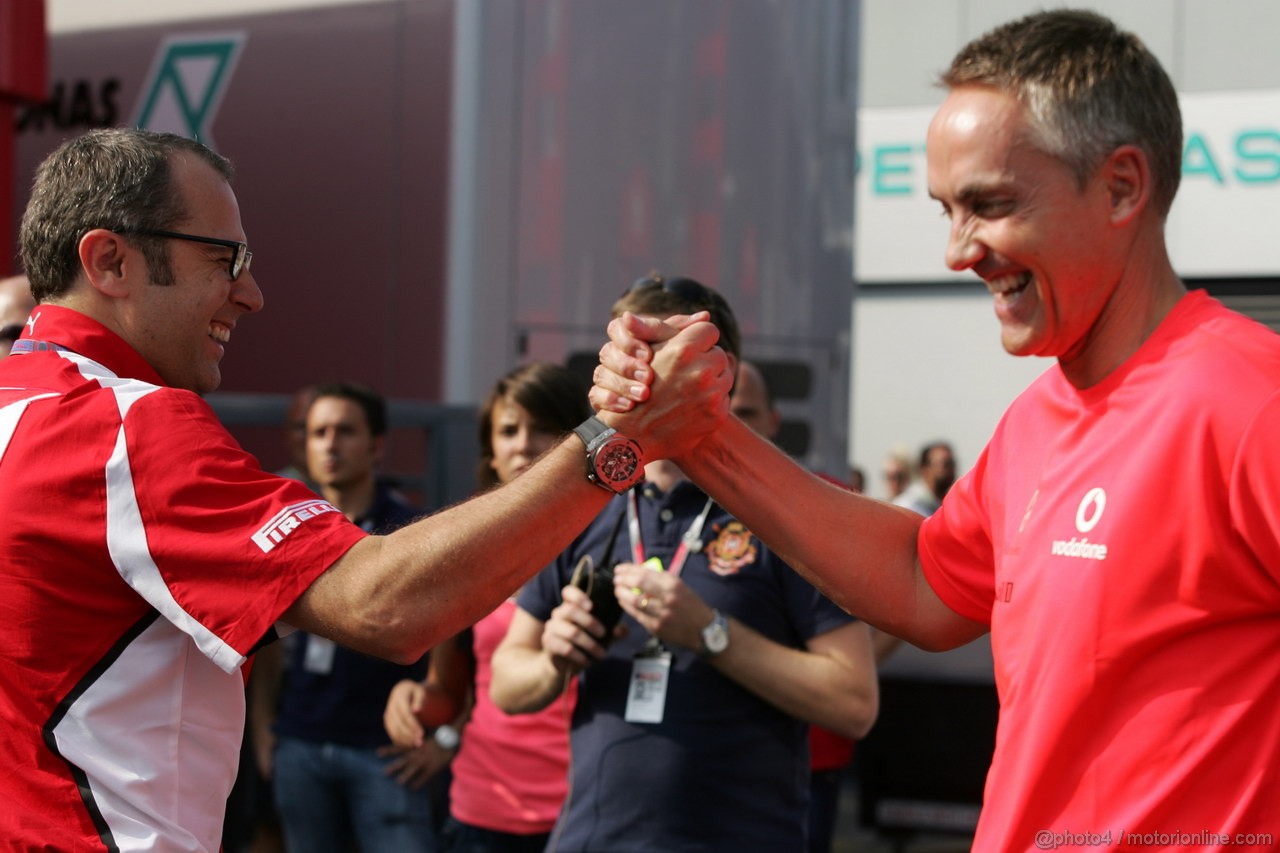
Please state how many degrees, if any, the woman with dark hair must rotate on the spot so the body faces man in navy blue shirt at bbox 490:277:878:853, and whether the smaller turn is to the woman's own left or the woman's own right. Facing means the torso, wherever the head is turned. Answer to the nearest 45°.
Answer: approximately 45° to the woman's own left

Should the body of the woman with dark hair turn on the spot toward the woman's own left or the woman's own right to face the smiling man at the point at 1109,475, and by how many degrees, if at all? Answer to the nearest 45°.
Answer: approximately 45° to the woman's own left

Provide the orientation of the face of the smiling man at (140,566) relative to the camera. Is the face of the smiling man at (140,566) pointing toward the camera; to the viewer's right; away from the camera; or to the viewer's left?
to the viewer's right
